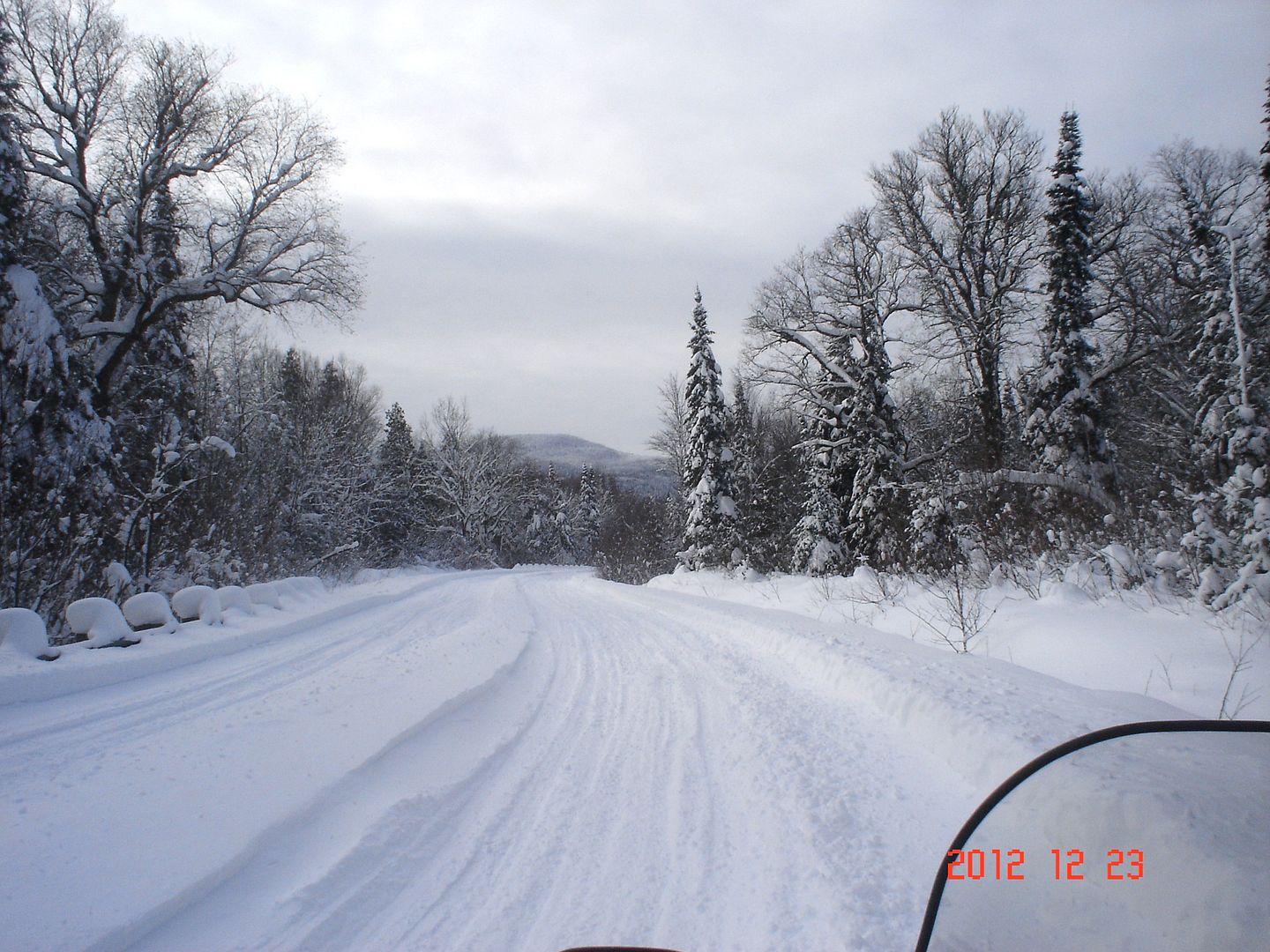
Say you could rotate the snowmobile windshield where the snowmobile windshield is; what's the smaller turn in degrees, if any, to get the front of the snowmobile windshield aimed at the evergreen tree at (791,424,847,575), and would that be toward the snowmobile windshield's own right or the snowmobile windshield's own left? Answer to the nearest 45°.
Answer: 0° — it already faces it

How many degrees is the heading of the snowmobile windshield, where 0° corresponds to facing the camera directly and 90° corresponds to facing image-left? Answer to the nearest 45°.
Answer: approximately 180°

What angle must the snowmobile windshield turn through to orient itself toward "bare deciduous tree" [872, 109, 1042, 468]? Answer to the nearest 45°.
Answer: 0° — it already faces it

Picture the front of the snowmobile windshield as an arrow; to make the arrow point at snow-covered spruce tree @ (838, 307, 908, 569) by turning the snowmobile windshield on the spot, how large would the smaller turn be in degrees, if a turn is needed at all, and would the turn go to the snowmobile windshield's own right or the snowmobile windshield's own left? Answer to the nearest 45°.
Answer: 0° — it already faces it

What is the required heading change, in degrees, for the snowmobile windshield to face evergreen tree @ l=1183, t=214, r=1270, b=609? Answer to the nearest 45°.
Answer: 0° — it already faces it

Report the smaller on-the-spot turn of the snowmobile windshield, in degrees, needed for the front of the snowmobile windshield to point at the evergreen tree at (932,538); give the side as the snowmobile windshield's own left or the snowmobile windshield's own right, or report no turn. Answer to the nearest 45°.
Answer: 0° — it already faces it

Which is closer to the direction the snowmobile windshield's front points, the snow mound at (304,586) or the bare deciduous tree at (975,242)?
the bare deciduous tree

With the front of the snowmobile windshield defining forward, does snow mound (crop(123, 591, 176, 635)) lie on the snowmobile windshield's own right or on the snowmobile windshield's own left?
on the snowmobile windshield's own left
